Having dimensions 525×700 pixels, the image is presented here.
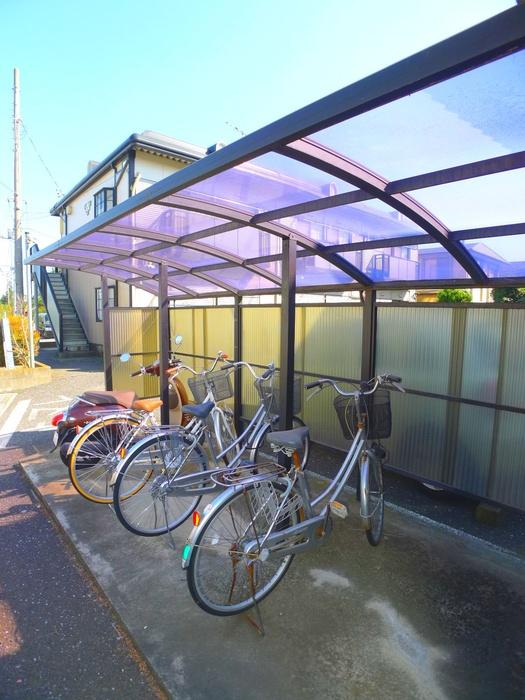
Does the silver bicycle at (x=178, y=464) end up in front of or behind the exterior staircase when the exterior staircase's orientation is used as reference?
in front

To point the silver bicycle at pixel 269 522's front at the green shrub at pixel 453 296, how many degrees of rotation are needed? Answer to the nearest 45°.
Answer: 0° — it already faces it

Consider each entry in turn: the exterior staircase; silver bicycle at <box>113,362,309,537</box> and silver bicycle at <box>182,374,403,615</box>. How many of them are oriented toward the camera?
1

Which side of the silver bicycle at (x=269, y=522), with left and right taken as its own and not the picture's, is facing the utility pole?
left

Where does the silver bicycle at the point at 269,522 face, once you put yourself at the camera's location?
facing away from the viewer and to the right of the viewer

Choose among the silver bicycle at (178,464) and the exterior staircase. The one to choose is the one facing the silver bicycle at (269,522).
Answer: the exterior staircase

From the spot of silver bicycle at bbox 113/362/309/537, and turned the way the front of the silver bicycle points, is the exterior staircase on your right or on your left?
on your left

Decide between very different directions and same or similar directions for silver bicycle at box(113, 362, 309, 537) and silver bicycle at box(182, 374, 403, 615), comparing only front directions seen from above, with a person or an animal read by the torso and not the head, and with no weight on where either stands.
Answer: same or similar directions

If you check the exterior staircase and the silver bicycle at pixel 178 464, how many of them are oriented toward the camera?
1

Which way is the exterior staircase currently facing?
toward the camera

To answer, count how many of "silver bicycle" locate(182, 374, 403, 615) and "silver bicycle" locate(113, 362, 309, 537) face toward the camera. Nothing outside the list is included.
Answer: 0

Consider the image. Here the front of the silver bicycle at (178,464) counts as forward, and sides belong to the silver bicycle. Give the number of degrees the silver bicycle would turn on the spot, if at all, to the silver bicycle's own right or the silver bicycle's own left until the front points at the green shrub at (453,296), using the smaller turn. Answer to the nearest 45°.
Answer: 0° — it already faces it

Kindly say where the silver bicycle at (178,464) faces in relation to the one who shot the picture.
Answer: facing away from the viewer and to the right of the viewer

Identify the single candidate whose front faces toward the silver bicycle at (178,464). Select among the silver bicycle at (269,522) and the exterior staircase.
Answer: the exterior staircase

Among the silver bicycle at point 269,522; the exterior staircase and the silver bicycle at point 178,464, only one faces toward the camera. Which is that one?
the exterior staircase
